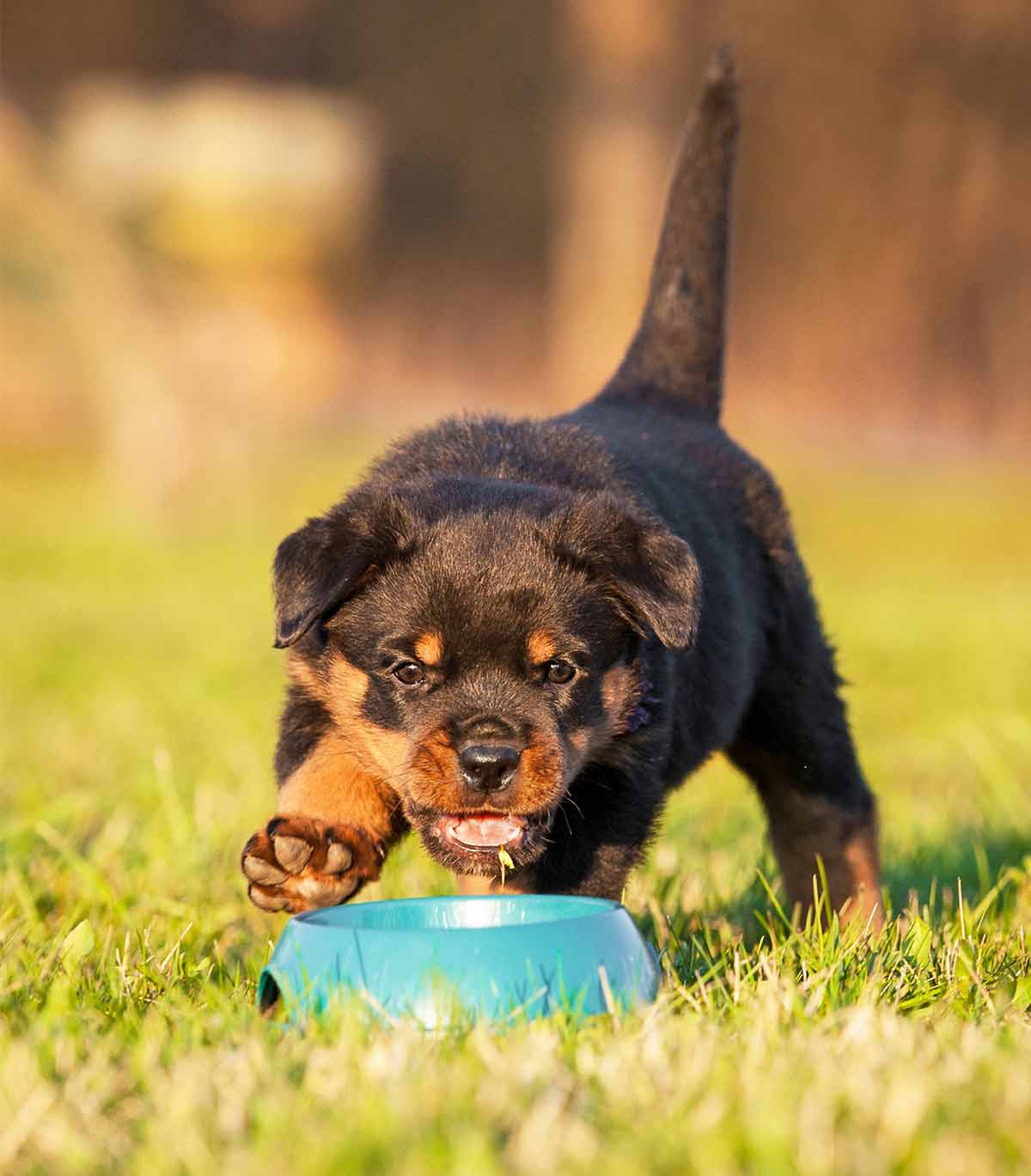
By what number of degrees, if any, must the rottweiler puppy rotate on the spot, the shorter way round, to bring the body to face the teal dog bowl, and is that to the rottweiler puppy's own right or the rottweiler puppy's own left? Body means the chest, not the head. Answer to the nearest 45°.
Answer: approximately 45° to the rottweiler puppy's own left

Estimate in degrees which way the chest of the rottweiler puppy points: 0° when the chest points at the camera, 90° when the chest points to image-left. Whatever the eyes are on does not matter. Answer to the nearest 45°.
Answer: approximately 45°

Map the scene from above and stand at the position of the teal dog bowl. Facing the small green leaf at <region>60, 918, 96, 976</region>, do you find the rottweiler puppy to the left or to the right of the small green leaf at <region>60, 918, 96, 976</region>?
right

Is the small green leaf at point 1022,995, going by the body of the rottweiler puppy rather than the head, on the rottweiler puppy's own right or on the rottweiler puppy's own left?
on the rottweiler puppy's own left

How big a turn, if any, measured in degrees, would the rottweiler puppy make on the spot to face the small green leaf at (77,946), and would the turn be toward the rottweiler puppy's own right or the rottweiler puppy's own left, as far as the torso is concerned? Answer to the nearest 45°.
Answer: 0° — it already faces it
